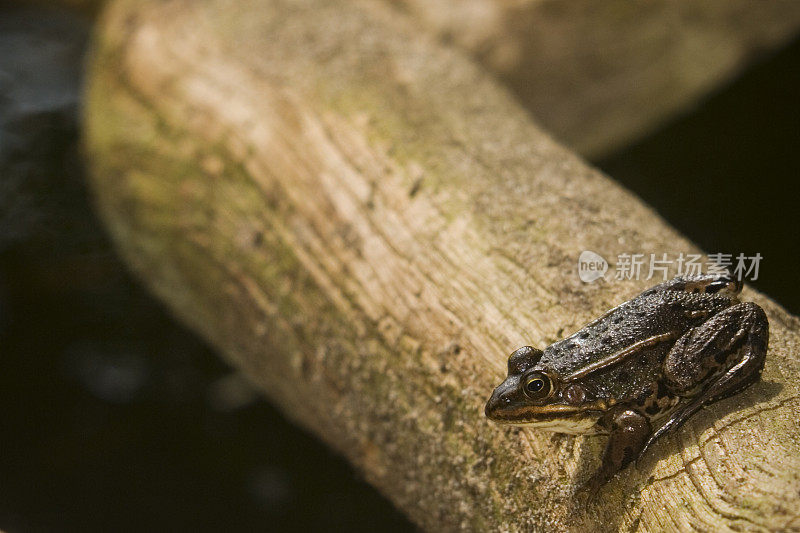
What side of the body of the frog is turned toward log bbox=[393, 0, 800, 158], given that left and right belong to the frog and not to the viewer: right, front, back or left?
right

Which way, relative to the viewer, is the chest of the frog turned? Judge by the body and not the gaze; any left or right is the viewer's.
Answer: facing the viewer and to the left of the viewer
